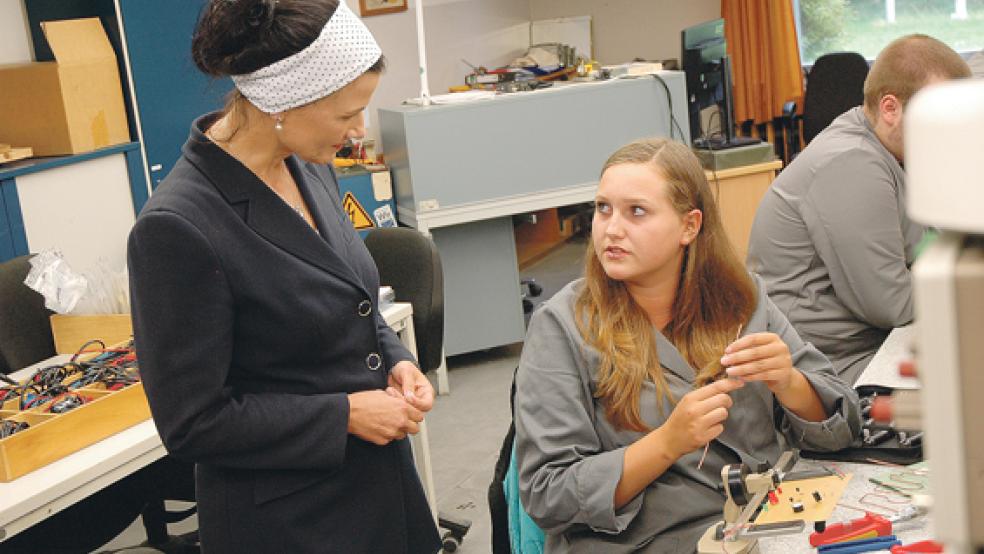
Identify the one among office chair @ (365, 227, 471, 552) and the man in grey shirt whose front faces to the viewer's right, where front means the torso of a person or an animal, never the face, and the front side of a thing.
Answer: the man in grey shirt

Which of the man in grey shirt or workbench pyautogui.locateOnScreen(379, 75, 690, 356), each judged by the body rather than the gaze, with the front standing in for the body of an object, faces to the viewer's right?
the man in grey shirt

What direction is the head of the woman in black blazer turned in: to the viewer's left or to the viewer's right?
to the viewer's right

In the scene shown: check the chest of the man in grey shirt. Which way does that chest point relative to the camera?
to the viewer's right

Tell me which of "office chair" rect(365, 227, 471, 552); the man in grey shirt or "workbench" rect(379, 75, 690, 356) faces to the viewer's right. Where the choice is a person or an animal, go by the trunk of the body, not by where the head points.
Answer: the man in grey shirt

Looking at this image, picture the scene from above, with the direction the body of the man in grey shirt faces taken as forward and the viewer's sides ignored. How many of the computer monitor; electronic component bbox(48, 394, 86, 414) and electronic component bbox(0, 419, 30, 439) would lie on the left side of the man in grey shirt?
1

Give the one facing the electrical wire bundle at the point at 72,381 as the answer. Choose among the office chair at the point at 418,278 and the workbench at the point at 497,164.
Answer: the office chair

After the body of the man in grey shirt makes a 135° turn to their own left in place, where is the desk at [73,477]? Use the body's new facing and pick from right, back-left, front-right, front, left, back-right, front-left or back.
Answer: left

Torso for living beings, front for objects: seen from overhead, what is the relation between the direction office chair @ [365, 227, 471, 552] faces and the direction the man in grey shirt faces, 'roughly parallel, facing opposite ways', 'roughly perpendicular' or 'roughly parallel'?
roughly perpendicular

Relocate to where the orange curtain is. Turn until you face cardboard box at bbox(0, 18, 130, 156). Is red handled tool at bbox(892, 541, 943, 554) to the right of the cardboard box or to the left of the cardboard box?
left
